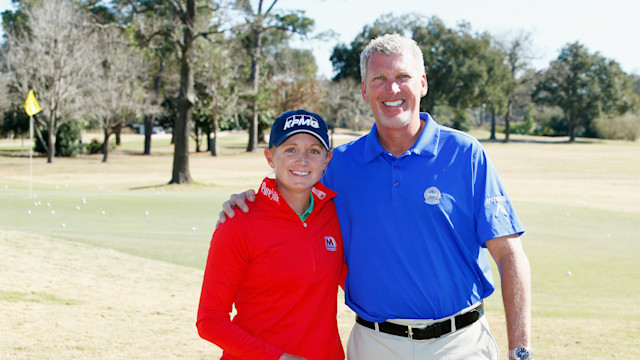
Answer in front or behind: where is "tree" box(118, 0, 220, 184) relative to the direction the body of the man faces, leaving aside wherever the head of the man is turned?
behind

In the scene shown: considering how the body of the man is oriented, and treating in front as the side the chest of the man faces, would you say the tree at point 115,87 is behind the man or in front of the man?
behind

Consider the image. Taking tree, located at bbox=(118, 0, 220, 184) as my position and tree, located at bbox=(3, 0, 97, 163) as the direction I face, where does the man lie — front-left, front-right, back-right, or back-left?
back-left

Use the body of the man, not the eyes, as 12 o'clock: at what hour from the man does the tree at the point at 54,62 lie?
The tree is roughly at 5 o'clock from the man.

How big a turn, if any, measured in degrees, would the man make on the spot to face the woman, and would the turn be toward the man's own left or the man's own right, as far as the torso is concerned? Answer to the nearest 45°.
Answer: approximately 90° to the man's own right

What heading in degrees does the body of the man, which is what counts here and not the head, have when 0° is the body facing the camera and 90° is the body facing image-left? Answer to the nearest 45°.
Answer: approximately 0°

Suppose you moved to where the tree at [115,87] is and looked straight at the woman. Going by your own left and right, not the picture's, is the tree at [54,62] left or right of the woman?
right
